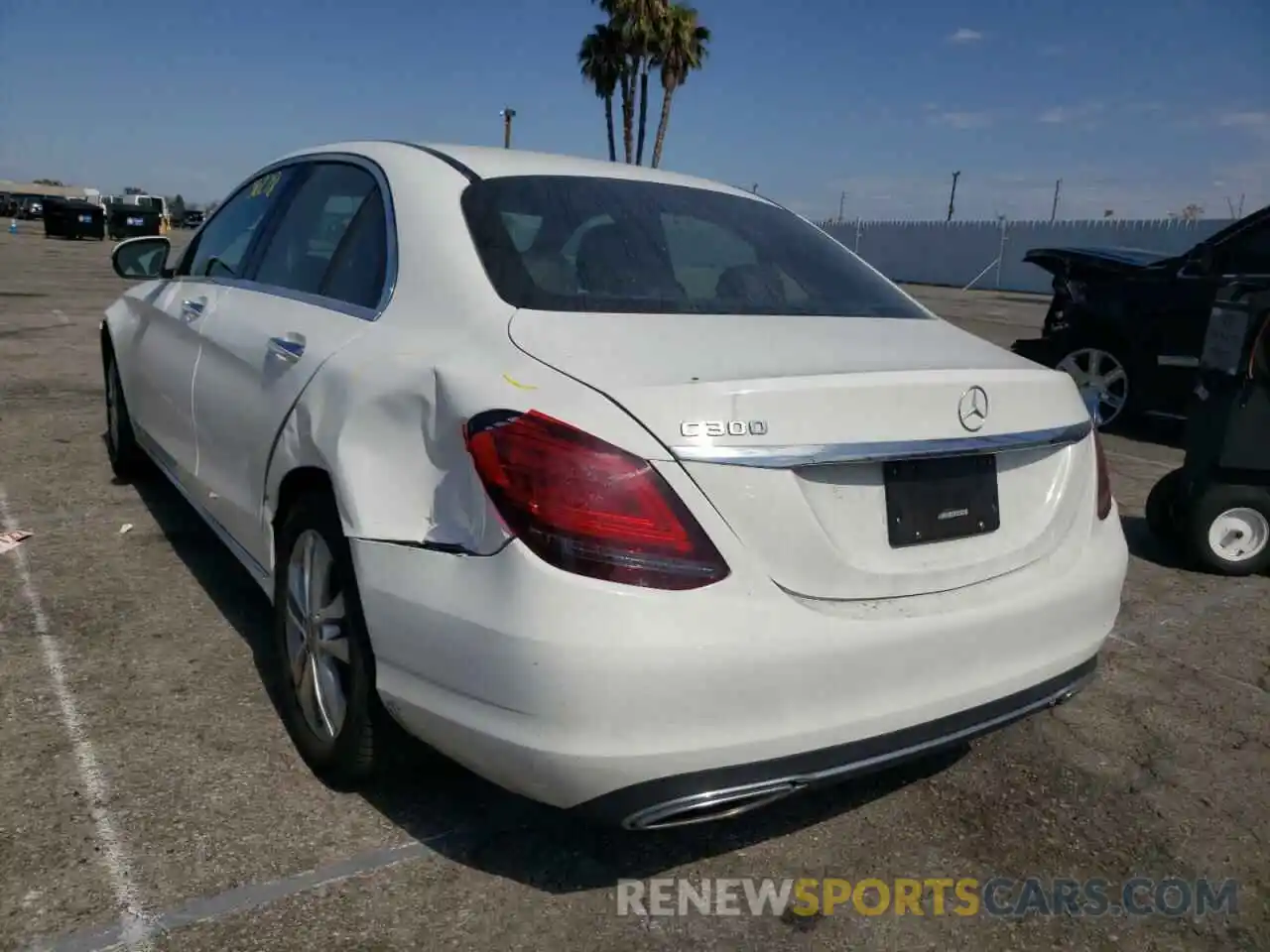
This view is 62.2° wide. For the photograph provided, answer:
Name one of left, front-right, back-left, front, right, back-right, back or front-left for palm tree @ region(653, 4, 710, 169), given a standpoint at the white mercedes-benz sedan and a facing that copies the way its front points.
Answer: front-right

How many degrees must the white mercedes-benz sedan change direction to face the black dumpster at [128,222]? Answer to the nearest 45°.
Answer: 0° — it already faces it

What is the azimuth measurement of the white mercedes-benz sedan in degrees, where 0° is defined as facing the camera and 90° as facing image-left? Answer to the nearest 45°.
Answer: approximately 135°

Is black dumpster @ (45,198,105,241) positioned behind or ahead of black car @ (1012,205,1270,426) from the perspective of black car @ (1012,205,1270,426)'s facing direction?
ahead

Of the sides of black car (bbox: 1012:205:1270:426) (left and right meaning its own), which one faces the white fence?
right

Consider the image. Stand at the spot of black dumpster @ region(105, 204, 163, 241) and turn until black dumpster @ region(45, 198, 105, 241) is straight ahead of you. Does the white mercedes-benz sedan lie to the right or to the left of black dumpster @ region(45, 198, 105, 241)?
left

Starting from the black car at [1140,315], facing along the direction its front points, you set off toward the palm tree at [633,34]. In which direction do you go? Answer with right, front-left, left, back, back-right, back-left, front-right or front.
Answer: front-right

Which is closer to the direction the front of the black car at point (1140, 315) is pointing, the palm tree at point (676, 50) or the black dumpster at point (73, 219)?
the black dumpster
